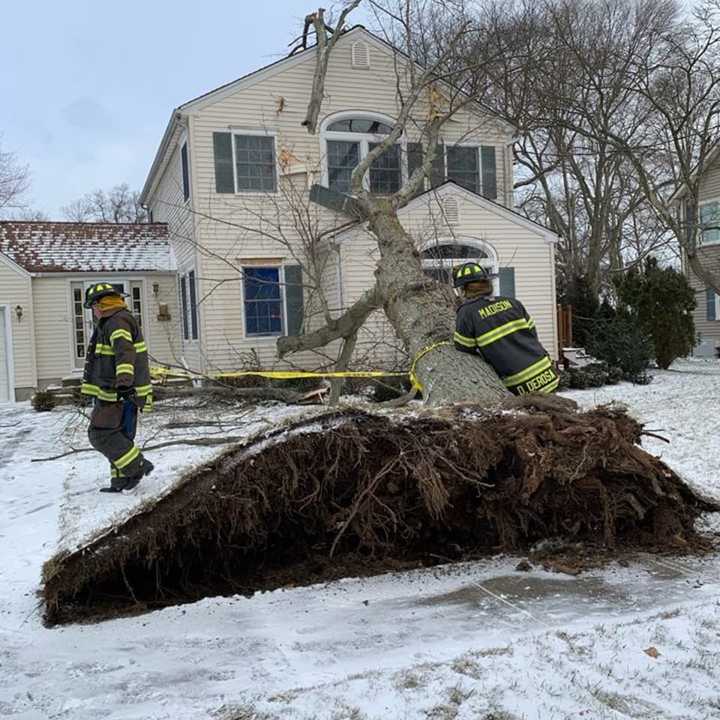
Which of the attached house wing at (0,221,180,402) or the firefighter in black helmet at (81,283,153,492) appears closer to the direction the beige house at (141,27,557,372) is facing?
the firefighter in black helmet

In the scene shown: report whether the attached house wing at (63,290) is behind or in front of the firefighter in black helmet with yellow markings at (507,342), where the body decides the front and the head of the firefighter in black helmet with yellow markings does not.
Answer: in front

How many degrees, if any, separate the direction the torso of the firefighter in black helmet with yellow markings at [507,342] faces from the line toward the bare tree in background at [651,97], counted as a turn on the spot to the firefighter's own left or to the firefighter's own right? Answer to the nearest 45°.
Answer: approximately 45° to the firefighter's own right

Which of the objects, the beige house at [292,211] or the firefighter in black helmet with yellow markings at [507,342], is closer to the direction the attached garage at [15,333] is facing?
the firefighter in black helmet with yellow markings

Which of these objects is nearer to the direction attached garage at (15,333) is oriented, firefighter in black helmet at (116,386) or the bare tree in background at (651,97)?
the firefighter in black helmet

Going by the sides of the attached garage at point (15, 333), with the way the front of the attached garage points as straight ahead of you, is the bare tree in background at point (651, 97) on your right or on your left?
on your left

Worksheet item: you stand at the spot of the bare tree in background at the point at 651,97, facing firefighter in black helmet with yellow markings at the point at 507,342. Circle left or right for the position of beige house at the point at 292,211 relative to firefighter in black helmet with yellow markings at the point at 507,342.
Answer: right

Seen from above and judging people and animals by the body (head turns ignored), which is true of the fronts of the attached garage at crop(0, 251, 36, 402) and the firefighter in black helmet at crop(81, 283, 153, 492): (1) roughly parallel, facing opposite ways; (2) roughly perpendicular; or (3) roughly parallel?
roughly perpendicular

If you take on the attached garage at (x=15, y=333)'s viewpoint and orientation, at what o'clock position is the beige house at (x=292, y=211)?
The beige house is roughly at 10 o'clock from the attached garage.
